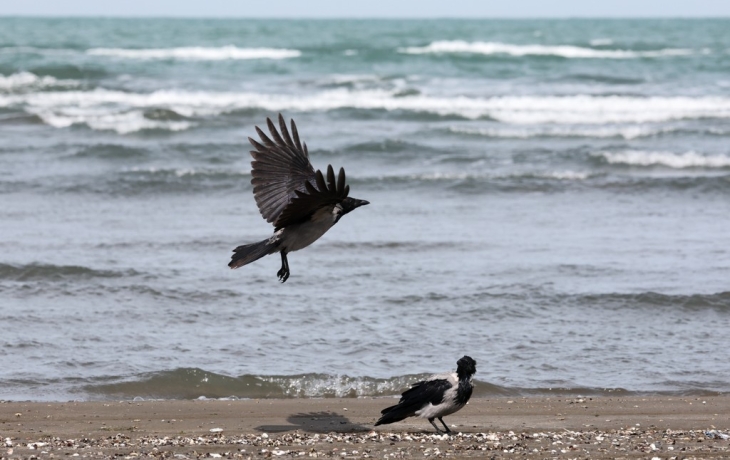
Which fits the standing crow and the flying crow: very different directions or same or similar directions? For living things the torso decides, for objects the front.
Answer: same or similar directions

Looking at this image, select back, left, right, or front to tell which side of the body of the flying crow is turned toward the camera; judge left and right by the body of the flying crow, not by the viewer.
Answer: right

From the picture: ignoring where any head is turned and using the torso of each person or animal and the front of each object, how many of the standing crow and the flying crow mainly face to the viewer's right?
2

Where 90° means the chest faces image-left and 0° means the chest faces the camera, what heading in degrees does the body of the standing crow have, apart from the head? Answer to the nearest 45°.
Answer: approximately 270°
